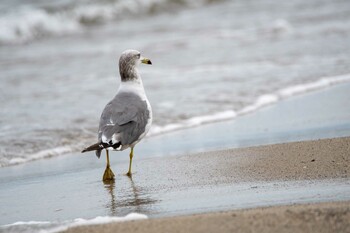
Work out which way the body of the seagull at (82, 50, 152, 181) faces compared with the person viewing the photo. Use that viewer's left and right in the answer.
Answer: facing away from the viewer and to the right of the viewer
